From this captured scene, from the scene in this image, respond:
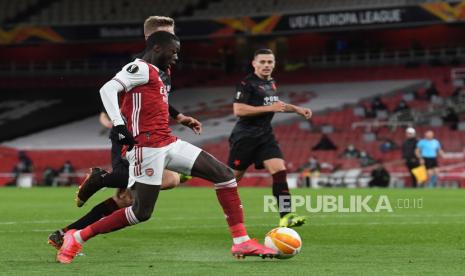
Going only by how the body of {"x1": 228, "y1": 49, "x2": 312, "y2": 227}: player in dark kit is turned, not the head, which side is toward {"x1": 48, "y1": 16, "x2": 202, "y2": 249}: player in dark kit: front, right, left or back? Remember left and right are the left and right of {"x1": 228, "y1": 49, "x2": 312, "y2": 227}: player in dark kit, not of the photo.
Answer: right

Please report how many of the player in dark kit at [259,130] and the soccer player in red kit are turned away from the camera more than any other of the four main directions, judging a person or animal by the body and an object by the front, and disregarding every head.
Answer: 0

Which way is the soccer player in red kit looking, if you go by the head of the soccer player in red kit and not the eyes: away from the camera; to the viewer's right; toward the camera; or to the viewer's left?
to the viewer's right

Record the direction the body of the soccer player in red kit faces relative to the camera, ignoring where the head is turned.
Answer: to the viewer's right

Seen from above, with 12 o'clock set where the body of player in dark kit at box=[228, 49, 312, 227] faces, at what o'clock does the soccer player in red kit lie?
The soccer player in red kit is roughly at 2 o'clock from the player in dark kit.

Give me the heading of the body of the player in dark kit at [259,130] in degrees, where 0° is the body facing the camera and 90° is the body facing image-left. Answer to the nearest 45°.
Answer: approximately 315°
